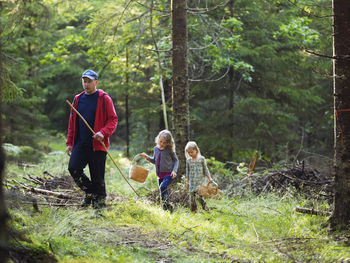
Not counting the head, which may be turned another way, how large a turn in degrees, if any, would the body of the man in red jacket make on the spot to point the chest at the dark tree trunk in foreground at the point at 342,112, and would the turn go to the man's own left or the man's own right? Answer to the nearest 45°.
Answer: approximately 90° to the man's own left

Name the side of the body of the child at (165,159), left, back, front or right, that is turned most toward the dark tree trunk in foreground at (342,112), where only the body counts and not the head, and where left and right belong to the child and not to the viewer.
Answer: left

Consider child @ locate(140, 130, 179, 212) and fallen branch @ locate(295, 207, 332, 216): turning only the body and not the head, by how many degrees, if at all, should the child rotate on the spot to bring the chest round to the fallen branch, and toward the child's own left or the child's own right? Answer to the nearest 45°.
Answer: approximately 90° to the child's own left

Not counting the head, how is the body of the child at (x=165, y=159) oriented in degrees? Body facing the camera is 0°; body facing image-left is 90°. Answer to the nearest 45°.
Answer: approximately 45°

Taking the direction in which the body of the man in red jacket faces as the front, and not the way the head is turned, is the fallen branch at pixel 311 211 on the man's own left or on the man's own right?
on the man's own left

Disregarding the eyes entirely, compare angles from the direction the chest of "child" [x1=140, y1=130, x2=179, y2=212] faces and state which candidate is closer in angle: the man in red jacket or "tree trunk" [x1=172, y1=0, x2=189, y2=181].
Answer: the man in red jacket
